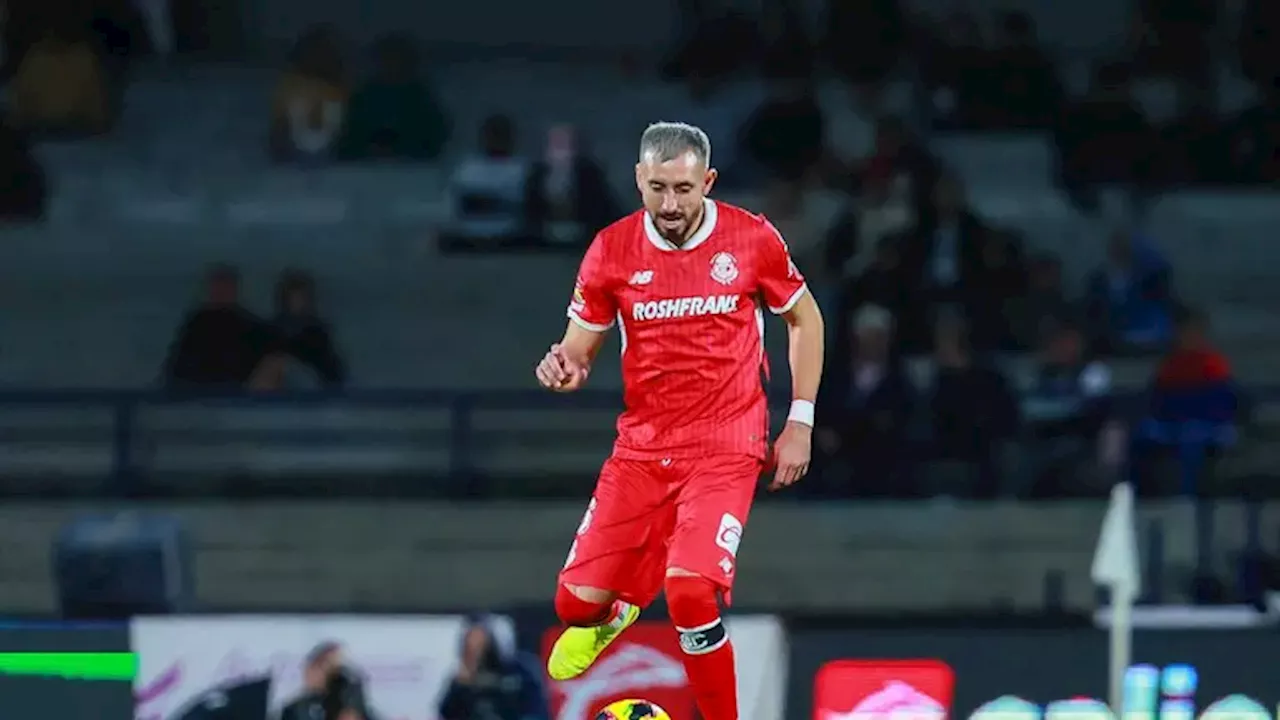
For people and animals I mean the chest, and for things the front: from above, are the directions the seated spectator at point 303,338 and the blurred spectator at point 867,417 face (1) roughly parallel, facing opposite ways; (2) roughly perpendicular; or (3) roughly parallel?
roughly parallel

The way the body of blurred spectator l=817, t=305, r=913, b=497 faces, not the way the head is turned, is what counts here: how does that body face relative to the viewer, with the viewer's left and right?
facing the viewer

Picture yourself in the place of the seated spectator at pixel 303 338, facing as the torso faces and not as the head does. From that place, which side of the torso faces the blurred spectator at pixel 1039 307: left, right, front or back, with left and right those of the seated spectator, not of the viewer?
left

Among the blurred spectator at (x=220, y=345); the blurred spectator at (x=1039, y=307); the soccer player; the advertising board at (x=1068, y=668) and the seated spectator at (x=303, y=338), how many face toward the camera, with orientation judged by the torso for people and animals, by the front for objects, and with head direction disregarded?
5

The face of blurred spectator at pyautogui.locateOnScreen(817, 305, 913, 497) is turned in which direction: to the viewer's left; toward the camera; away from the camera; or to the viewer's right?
toward the camera

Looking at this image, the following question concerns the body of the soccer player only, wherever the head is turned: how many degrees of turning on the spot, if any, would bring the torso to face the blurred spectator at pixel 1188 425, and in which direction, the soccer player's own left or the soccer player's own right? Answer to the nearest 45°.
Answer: approximately 135° to the soccer player's own left

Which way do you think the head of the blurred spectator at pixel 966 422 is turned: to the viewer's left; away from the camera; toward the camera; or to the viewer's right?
toward the camera

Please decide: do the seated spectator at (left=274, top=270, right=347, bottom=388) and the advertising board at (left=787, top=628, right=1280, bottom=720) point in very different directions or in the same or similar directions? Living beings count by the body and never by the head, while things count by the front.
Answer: same or similar directions

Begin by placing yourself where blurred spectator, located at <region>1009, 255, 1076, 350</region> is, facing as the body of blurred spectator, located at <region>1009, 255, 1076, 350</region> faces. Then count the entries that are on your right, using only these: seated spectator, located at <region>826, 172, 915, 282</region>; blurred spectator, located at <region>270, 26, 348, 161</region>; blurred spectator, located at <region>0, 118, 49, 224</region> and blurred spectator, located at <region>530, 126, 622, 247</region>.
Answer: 4

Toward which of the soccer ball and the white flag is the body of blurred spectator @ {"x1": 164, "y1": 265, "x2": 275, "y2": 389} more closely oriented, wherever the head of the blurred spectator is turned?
the soccer ball

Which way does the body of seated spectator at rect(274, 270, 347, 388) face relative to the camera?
toward the camera

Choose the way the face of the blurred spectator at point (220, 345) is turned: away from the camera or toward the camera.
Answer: toward the camera

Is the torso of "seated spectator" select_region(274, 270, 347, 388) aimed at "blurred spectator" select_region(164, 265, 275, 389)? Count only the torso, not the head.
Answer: no

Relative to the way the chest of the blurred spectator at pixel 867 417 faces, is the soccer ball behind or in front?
in front

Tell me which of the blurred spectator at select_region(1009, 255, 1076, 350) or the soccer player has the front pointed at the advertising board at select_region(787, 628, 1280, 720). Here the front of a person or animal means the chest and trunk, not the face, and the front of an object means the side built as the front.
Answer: the blurred spectator

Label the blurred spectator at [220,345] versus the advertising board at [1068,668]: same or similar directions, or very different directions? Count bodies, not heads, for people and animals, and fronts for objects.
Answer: same or similar directions
